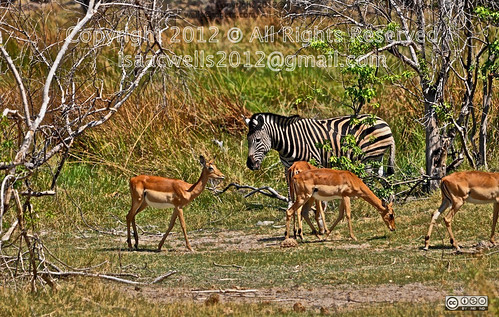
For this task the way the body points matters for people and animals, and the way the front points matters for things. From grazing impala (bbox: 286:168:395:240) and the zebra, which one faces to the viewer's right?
the grazing impala

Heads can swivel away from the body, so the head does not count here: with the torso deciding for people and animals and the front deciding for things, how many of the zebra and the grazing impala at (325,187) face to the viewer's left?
1

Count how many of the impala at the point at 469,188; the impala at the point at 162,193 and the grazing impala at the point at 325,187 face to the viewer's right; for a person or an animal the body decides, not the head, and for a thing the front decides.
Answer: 3

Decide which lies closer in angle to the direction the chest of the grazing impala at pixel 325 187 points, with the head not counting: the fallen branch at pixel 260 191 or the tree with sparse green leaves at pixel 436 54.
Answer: the tree with sparse green leaves

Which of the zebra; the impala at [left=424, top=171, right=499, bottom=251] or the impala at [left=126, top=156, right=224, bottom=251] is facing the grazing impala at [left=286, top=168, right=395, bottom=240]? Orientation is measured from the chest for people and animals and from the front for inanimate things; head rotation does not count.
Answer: the impala at [left=126, top=156, right=224, bottom=251]

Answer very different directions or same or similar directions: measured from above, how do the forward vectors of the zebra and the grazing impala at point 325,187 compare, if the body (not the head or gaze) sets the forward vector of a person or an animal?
very different directions

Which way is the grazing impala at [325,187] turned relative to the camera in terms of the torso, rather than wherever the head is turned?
to the viewer's right

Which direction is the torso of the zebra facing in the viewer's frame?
to the viewer's left

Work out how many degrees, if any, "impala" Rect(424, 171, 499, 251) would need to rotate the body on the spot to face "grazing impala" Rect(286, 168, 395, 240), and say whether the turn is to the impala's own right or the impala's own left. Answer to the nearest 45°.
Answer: approximately 180°

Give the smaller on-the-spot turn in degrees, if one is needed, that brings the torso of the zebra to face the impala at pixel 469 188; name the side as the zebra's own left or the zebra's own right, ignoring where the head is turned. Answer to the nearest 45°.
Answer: approximately 135° to the zebra's own left

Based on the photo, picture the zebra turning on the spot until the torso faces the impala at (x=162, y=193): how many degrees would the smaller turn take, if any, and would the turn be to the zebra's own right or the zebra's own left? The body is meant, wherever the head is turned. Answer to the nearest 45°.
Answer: approximately 45° to the zebra's own left

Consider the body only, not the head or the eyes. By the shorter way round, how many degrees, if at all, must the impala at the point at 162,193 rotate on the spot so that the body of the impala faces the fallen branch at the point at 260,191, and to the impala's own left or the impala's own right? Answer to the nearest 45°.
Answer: approximately 45° to the impala's own left

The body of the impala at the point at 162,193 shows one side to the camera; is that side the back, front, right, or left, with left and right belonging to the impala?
right

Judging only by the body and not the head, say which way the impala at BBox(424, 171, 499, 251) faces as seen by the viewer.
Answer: to the viewer's right

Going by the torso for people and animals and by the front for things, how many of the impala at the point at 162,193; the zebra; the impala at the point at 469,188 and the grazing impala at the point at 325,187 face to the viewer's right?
3

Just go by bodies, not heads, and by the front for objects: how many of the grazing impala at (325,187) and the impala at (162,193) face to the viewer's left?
0
